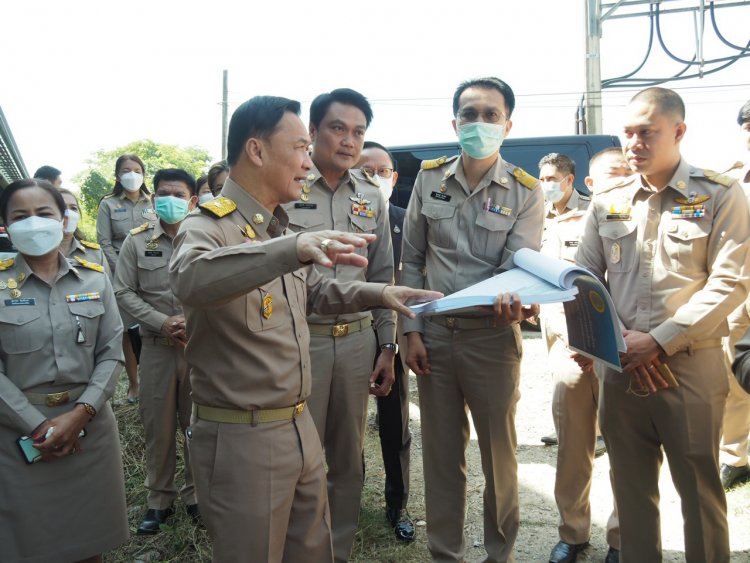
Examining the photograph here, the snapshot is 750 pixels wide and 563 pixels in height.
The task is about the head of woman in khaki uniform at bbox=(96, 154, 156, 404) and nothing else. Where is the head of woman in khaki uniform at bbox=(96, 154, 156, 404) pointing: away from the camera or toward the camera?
toward the camera

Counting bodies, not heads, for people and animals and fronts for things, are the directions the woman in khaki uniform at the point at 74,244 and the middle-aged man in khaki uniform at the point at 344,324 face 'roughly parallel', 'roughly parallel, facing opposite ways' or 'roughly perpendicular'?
roughly parallel

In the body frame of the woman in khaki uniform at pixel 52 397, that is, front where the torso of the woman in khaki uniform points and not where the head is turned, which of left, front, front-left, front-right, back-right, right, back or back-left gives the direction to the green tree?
back

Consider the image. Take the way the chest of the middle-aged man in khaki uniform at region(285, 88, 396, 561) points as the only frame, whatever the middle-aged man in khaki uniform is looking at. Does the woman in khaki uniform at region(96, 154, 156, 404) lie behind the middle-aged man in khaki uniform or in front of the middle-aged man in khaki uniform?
behind

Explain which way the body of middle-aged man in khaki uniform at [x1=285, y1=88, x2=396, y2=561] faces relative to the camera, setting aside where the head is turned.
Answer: toward the camera

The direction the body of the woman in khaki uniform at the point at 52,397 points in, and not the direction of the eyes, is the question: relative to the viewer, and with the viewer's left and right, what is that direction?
facing the viewer

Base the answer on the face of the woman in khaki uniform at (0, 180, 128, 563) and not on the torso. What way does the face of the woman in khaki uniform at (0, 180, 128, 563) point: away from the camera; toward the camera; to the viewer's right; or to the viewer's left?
toward the camera

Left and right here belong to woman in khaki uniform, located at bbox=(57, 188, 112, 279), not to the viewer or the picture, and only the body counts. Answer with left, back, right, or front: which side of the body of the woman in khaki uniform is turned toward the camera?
front

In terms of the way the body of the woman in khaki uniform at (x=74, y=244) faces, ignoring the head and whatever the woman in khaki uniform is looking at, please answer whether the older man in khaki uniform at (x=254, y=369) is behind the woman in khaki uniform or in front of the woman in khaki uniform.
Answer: in front

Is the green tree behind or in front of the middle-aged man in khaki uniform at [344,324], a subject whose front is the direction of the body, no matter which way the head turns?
behind

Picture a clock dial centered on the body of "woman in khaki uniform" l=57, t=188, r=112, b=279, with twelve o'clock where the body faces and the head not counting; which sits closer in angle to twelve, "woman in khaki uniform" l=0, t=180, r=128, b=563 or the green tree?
the woman in khaki uniform

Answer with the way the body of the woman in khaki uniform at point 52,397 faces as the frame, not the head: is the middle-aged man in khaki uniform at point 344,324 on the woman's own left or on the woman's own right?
on the woman's own left

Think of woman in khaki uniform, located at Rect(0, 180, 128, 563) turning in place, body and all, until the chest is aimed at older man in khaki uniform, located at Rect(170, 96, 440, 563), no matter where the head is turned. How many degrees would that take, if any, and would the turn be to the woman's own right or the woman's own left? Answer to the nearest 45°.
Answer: approximately 45° to the woman's own left

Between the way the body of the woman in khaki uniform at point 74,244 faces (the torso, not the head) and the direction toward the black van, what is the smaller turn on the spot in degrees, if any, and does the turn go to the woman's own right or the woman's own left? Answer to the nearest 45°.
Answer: approximately 90° to the woman's own left
